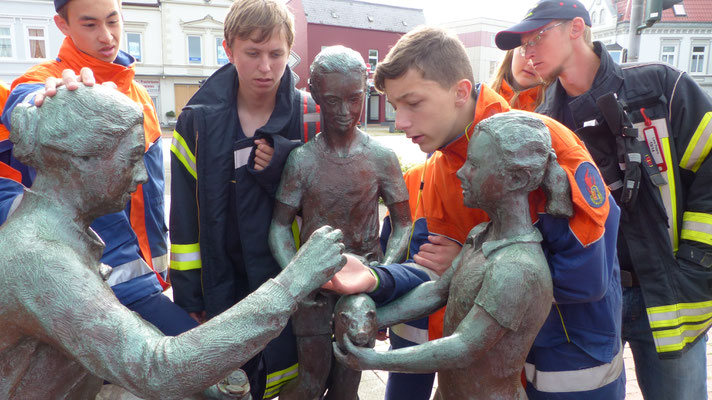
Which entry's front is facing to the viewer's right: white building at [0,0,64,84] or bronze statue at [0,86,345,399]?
the bronze statue

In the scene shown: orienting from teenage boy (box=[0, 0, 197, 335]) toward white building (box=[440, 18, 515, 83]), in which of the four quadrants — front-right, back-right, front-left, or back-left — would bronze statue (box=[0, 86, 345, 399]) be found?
back-right

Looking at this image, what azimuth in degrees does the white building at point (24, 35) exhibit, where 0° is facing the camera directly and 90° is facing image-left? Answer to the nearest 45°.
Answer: approximately 0°

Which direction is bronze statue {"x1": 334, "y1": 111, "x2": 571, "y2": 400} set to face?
to the viewer's left

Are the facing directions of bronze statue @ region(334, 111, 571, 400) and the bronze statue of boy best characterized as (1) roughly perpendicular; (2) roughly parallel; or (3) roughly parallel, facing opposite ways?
roughly perpendicular

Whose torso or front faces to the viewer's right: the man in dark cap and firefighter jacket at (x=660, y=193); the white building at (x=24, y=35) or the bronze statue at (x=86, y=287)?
the bronze statue

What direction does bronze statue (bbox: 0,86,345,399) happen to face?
to the viewer's right

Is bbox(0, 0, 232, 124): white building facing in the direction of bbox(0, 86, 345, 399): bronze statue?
yes

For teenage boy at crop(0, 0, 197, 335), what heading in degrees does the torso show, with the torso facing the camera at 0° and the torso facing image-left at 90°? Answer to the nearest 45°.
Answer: approximately 315°

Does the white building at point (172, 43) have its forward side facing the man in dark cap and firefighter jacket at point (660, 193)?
yes
